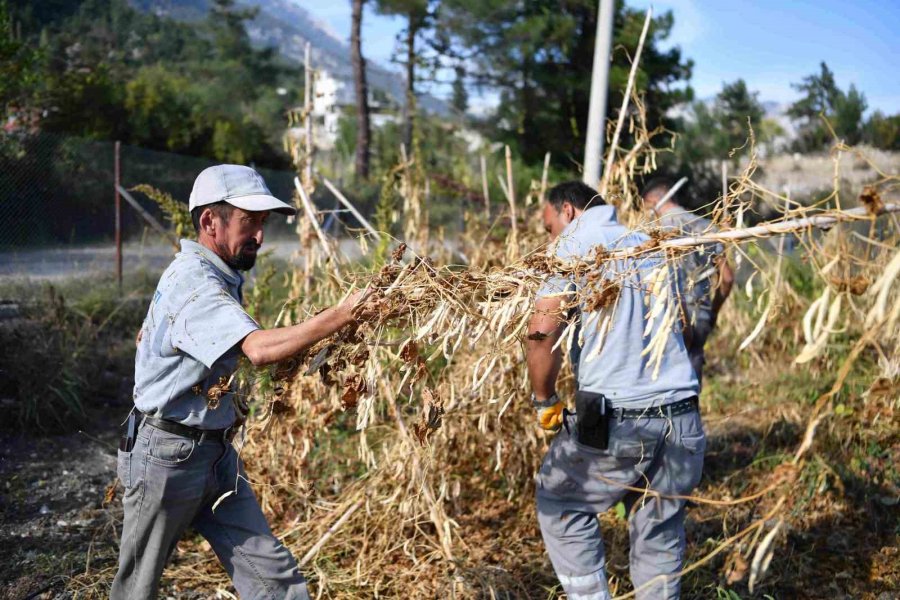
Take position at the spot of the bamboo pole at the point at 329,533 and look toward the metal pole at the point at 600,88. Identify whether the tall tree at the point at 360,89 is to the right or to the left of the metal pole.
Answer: left

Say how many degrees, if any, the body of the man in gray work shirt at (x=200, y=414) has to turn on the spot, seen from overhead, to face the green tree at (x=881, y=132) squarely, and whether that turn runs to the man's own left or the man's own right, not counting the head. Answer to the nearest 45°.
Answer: approximately 45° to the man's own left

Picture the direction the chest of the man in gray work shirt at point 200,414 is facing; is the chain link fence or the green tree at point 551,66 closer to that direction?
the green tree

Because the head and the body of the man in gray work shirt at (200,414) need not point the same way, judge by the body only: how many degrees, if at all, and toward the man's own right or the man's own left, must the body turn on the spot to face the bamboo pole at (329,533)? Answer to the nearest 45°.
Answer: approximately 45° to the man's own left

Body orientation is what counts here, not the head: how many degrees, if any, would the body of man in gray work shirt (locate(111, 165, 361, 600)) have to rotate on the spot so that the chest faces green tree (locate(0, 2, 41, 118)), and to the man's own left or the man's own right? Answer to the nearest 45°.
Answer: approximately 90° to the man's own left

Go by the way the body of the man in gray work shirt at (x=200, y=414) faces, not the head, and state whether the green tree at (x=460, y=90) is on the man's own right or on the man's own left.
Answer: on the man's own left

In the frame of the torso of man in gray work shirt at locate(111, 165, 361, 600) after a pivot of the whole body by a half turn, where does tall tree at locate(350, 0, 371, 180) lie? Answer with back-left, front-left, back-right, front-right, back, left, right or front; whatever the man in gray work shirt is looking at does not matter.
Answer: right

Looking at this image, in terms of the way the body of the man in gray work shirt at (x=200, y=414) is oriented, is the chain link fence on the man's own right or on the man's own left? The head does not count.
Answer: on the man's own left

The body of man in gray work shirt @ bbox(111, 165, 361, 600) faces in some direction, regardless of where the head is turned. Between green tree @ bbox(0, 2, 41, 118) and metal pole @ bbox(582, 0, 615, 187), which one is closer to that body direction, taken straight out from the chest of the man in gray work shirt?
the metal pole

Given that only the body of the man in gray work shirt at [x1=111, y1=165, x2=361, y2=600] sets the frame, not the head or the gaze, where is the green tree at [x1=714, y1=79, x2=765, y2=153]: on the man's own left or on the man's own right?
on the man's own left

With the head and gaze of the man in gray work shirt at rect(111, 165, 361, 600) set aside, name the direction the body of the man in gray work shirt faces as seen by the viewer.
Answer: to the viewer's right

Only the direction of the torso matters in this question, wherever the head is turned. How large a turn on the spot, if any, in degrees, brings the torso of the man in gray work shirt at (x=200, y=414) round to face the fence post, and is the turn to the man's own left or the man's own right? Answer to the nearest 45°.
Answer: approximately 90° to the man's own left
